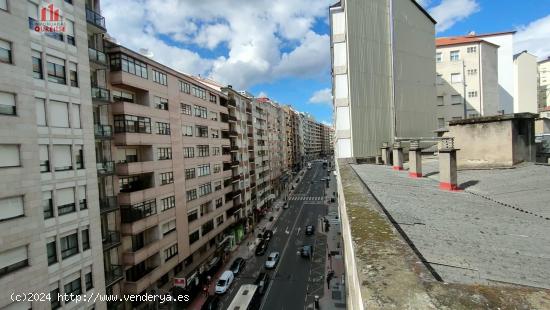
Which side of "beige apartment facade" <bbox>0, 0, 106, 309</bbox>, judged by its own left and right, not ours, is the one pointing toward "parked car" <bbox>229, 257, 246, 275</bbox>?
left

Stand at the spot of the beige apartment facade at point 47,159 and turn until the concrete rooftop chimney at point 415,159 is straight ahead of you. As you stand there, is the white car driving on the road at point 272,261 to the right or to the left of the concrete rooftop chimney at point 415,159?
left

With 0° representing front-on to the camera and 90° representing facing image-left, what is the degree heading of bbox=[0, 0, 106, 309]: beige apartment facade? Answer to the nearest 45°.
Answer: approximately 315°

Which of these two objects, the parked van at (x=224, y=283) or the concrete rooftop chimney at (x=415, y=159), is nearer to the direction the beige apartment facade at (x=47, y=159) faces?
the concrete rooftop chimney

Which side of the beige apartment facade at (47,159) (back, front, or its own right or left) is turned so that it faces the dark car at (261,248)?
left

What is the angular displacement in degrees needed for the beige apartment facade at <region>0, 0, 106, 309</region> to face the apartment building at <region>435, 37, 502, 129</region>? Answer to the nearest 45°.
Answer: approximately 45° to its left

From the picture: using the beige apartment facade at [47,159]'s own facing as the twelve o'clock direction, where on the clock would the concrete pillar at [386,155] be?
The concrete pillar is roughly at 11 o'clock from the beige apartment facade.

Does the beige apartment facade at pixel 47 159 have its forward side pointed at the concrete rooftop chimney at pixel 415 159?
yes
